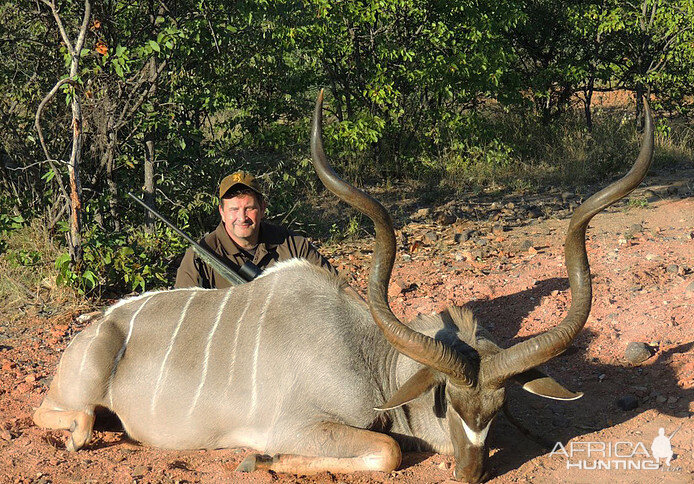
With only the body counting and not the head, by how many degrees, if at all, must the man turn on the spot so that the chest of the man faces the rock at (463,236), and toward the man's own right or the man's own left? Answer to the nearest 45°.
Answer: approximately 135° to the man's own left

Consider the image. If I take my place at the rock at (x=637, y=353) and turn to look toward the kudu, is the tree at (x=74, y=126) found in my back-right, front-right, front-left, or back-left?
front-right

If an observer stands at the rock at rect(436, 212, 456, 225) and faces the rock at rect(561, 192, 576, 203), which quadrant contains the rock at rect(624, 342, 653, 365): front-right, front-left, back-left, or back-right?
back-right

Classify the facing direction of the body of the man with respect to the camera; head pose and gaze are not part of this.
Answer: toward the camera

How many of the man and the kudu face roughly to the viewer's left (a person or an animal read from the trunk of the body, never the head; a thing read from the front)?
0

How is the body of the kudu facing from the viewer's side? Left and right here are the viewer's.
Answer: facing the viewer and to the right of the viewer

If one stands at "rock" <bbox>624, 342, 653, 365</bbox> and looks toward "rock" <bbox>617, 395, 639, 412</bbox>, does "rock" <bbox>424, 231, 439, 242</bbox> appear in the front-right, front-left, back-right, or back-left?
back-right

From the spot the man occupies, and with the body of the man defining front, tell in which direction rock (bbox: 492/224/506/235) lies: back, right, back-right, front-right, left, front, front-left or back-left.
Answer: back-left

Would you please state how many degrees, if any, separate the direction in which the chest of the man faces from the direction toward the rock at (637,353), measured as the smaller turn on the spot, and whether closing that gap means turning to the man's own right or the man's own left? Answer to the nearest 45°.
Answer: approximately 90° to the man's own left

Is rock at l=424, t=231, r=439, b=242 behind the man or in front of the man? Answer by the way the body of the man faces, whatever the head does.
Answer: behind

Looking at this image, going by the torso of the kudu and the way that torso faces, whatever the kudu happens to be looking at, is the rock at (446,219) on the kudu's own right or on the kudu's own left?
on the kudu's own left

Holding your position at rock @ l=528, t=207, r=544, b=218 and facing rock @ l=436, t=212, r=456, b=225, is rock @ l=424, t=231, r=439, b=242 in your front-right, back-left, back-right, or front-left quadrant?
front-left
